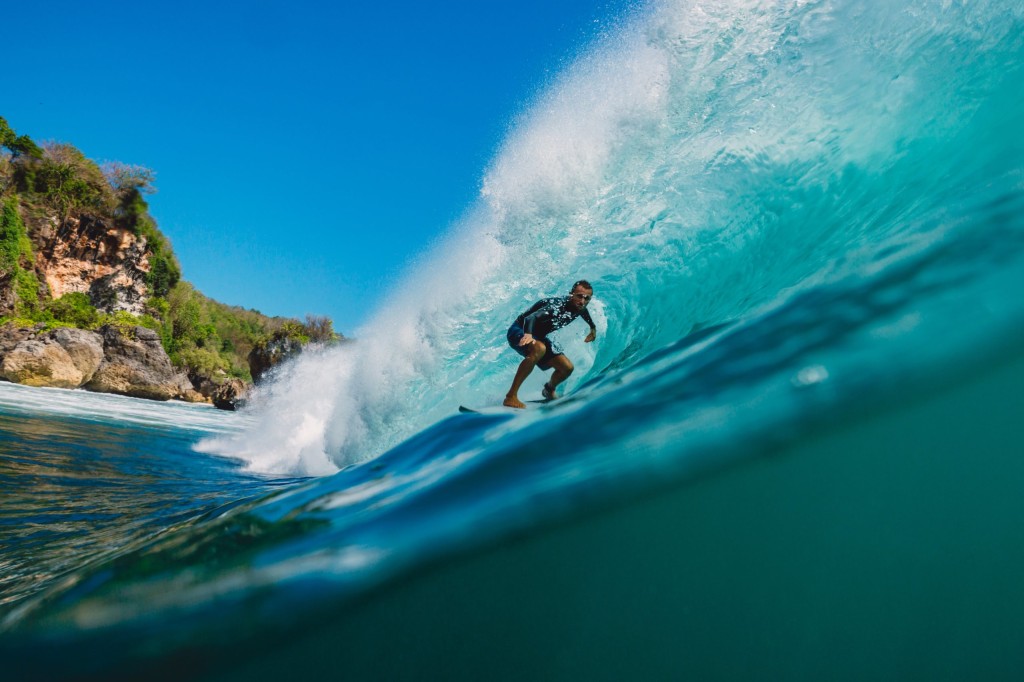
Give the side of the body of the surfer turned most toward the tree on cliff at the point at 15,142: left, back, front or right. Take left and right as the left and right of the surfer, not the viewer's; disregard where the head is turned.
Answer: back

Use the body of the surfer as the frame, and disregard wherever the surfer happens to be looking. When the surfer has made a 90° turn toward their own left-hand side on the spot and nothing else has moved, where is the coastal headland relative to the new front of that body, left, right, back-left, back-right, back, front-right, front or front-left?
left

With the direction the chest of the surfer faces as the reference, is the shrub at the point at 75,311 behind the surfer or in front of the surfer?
behind

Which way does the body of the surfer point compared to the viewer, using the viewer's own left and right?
facing the viewer and to the right of the viewer
